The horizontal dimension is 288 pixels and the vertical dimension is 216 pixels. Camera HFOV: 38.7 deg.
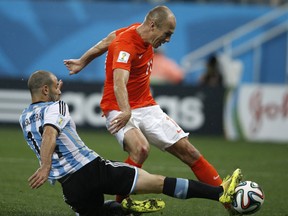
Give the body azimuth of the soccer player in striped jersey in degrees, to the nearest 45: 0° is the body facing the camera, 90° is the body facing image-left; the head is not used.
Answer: approximately 225°

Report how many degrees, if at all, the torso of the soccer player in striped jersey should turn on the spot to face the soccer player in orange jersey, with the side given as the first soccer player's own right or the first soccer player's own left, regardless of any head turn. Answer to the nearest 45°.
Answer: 0° — they already face them

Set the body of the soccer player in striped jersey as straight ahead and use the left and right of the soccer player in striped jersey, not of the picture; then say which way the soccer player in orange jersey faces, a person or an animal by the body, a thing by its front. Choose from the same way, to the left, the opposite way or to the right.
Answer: to the right

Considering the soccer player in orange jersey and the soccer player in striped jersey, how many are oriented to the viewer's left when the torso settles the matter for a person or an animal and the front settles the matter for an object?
0

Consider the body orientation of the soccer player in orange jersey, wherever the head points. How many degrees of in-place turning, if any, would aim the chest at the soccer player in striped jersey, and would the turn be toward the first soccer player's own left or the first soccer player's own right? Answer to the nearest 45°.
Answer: approximately 90° to the first soccer player's own right
